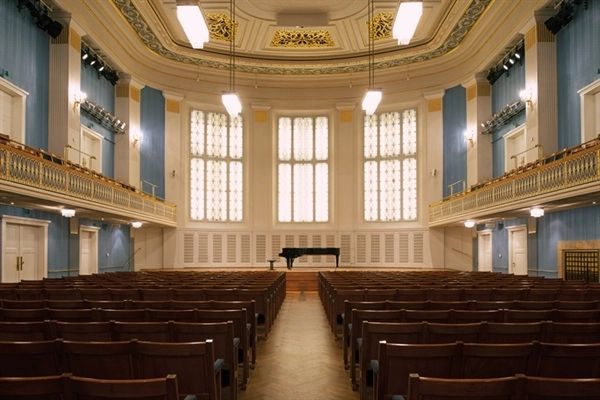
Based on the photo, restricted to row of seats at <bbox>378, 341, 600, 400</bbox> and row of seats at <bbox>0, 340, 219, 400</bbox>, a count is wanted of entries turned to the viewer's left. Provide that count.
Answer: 0

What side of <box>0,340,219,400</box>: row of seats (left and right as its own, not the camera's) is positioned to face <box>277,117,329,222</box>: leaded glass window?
front

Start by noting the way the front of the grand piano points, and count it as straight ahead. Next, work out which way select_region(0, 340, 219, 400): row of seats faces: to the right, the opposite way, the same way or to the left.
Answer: to the right

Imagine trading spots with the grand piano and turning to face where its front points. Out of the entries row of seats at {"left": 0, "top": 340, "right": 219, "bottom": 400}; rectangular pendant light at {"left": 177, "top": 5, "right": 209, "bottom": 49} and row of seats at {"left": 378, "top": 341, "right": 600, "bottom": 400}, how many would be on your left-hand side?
3

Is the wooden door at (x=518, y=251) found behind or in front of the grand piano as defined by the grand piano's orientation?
behind

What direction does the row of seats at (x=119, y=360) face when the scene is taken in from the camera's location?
facing away from the viewer

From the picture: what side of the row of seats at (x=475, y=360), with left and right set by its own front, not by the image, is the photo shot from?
back

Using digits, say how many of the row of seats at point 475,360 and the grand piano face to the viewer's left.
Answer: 1

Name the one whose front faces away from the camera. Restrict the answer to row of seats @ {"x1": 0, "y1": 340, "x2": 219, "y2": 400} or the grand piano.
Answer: the row of seats

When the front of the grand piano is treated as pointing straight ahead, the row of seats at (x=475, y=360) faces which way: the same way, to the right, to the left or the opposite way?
to the right

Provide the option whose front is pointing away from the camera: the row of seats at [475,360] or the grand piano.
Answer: the row of seats

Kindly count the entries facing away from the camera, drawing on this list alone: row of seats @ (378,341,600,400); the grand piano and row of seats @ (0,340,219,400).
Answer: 2

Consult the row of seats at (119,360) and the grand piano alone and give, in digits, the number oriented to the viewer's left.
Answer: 1

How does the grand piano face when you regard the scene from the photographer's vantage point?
facing to the left of the viewer

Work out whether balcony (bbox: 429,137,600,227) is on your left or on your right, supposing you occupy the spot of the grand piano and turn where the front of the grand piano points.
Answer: on your left

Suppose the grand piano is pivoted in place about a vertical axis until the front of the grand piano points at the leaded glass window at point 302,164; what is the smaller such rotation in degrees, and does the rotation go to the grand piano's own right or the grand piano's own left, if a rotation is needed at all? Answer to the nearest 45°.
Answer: approximately 90° to the grand piano's own right
